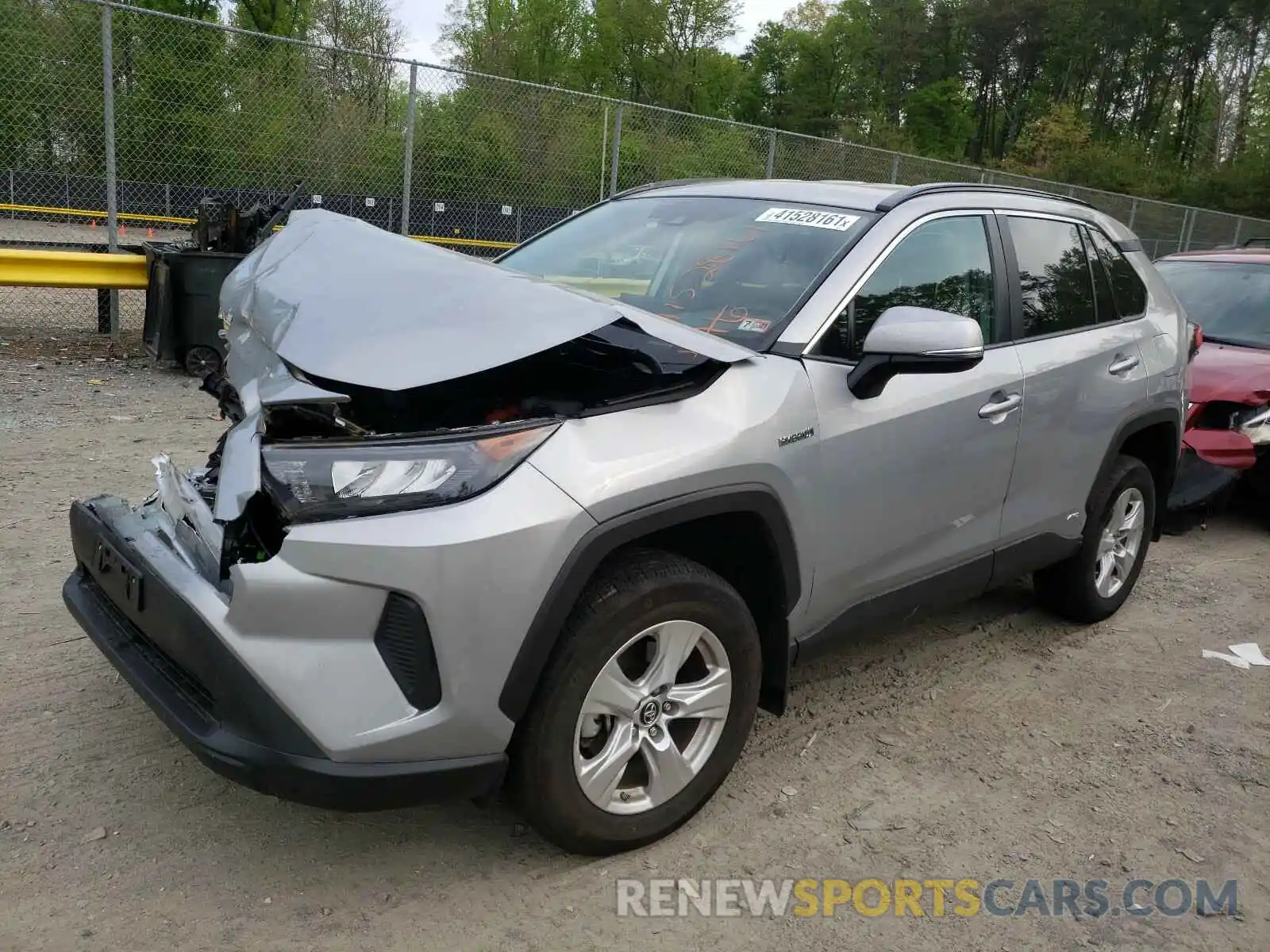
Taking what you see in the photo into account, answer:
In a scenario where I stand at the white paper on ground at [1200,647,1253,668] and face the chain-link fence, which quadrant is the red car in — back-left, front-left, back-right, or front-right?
front-right

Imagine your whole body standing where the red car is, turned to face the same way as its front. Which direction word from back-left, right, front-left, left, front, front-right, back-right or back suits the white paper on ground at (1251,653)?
front-left

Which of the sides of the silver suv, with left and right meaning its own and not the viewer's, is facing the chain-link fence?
right

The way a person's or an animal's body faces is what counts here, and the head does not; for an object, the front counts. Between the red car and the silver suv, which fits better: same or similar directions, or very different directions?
same or similar directions

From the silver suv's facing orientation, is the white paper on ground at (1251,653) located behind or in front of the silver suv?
behind

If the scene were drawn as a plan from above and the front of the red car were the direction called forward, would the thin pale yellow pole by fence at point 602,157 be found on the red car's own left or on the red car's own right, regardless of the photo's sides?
on the red car's own right

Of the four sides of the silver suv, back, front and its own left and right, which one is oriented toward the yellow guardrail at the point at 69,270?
right

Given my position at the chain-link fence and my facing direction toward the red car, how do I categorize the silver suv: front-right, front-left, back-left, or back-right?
front-right

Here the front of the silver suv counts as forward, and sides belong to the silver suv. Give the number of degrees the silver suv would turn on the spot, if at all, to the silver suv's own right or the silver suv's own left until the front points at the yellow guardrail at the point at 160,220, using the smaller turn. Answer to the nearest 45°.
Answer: approximately 90° to the silver suv's own right

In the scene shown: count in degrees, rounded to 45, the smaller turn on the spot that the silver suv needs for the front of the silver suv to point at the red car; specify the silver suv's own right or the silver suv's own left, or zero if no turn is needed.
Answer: approximately 180°

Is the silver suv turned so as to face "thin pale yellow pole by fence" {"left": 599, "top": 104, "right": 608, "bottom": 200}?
no

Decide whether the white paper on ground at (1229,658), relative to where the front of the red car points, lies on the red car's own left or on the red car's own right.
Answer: on the red car's own left

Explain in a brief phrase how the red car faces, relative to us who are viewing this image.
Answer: facing the viewer and to the left of the viewer

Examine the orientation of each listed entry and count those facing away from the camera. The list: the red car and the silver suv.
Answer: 0

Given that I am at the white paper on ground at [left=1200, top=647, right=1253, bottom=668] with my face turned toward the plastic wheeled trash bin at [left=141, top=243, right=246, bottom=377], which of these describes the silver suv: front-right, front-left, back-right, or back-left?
front-left

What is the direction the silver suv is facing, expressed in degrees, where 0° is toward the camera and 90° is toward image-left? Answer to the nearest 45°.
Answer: approximately 45°
